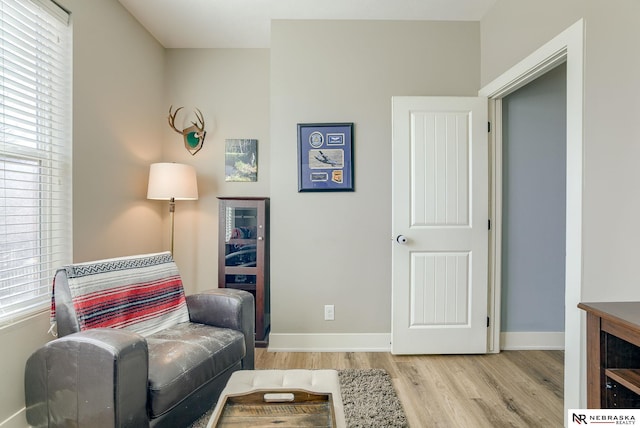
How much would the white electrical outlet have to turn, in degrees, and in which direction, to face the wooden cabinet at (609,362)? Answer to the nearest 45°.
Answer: approximately 45° to its left

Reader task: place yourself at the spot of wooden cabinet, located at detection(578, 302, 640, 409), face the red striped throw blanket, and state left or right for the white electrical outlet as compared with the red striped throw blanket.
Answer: right

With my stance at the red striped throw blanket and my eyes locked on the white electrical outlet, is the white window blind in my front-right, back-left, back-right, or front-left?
back-left

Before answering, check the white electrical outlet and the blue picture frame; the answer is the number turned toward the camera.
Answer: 2

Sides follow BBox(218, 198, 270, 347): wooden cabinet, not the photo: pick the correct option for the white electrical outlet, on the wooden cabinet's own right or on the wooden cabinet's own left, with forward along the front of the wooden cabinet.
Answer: on the wooden cabinet's own left

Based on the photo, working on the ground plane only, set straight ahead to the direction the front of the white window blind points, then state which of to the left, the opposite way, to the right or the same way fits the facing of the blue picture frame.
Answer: to the right

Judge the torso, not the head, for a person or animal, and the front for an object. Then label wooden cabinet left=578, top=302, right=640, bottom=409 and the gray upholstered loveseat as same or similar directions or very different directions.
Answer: very different directions

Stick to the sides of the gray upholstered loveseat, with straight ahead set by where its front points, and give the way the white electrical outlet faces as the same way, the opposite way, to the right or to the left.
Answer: to the right

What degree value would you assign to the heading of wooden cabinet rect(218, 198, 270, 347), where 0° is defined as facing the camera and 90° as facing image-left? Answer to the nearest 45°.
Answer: approximately 0°

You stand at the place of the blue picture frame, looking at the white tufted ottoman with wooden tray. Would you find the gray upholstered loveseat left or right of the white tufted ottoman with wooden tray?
right

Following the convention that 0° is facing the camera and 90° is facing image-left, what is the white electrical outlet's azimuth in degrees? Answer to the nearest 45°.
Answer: approximately 0°

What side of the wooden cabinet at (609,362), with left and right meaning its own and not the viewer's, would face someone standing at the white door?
right

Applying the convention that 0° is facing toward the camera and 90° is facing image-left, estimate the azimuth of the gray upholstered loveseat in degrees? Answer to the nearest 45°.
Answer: approximately 315°
